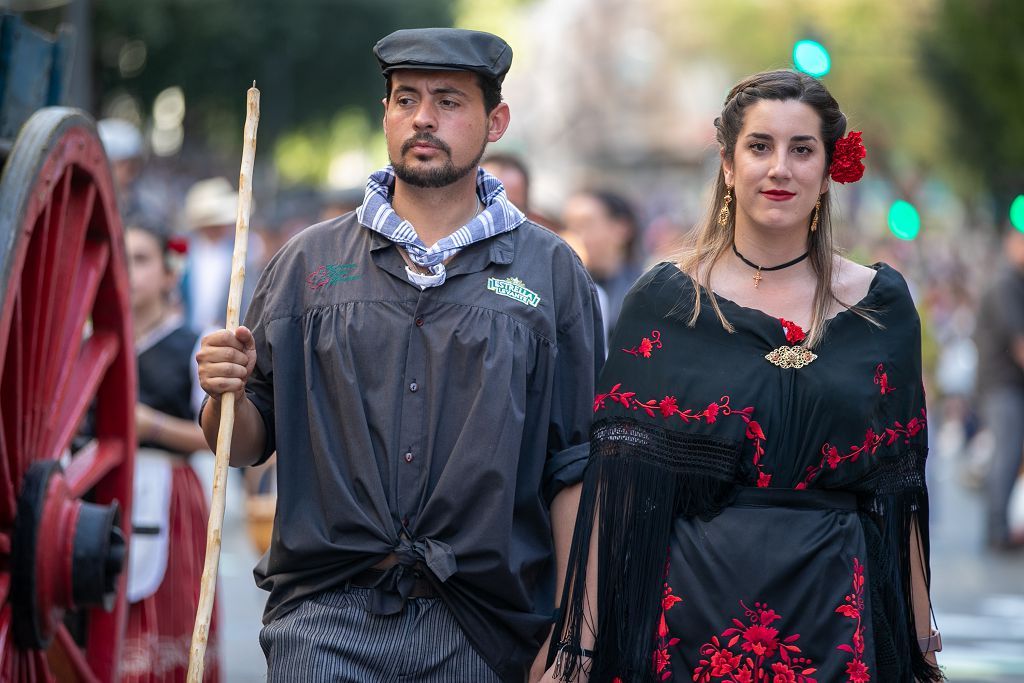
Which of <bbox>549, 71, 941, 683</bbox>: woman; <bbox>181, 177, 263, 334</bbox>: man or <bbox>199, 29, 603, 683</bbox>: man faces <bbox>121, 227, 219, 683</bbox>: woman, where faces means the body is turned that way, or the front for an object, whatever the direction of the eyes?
<bbox>181, 177, 263, 334</bbox>: man

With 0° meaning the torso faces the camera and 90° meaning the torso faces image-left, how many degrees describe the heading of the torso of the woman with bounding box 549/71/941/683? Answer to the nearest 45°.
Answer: approximately 0°

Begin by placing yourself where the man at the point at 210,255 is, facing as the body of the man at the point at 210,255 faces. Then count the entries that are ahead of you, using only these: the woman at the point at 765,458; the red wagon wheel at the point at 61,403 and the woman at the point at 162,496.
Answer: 3

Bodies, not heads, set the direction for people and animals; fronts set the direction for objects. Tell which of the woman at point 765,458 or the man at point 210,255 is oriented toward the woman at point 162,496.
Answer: the man

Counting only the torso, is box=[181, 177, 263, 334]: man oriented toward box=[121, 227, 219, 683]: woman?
yes

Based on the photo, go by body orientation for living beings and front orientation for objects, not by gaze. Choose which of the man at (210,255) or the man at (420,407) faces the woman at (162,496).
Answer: the man at (210,255)

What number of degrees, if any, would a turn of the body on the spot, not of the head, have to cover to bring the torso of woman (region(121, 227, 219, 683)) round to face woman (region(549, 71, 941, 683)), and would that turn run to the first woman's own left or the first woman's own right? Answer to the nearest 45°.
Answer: approximately 90° to the first woman's own left

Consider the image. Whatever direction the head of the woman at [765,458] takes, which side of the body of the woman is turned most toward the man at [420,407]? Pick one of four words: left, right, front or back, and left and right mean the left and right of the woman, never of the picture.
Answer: right
